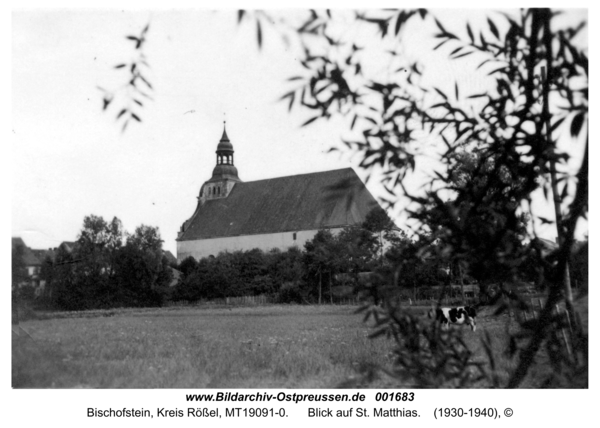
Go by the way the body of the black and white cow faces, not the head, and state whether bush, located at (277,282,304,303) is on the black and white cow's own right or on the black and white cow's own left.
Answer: on the black and white cow's own right

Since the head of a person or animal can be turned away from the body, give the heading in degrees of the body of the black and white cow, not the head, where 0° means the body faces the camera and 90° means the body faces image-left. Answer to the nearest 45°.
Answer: approximately 90°
